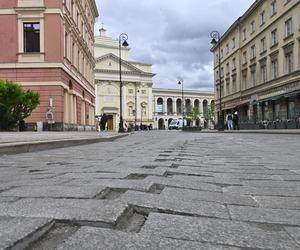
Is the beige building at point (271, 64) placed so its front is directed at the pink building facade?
yes

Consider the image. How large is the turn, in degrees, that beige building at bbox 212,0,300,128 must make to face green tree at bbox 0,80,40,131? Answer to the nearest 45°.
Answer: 0° — it already faces it

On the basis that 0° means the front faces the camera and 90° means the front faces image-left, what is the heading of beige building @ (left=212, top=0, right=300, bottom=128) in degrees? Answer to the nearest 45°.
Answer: approximately 45°
